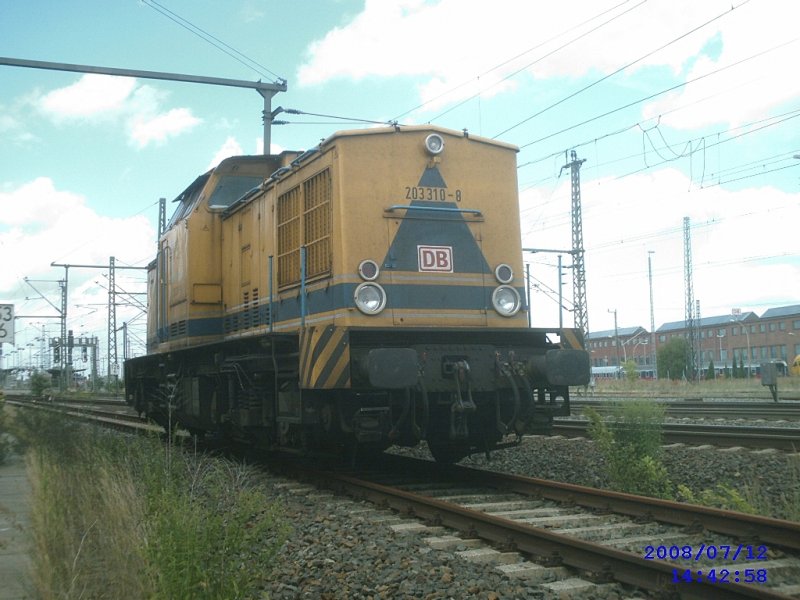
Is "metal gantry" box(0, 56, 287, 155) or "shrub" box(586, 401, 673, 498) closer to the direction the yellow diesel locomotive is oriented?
the shrub

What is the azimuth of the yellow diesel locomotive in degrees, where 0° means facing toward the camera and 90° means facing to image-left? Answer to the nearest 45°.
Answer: approximately 315°

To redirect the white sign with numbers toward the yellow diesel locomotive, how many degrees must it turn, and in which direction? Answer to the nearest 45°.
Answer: approximately 45° to its left

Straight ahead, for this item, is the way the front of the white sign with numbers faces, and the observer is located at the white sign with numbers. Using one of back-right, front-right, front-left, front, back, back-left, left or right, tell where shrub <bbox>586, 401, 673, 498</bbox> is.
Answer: front-left

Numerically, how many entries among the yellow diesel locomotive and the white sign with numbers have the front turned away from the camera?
0
